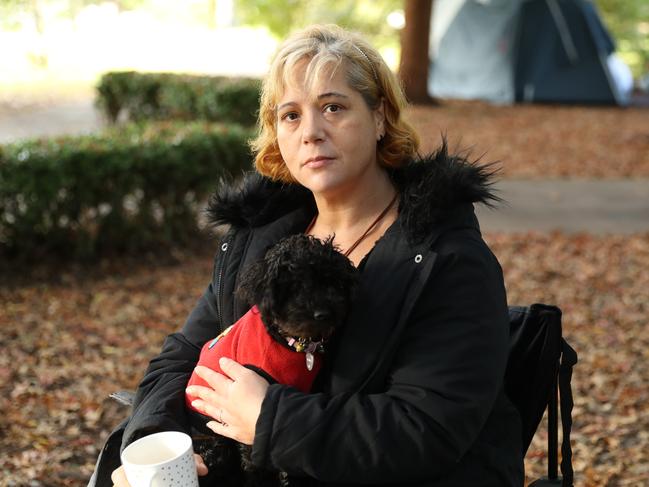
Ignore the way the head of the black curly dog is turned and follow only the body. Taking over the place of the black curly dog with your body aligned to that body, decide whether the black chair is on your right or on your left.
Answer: on your left

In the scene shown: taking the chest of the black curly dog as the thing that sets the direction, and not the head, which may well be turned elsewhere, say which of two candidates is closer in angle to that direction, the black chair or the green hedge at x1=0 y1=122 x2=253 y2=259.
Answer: the black chair

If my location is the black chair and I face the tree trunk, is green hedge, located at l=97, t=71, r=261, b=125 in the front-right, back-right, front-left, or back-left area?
front-left

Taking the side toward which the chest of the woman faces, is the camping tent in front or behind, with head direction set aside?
behind

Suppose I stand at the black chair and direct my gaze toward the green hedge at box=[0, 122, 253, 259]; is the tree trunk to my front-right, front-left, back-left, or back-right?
front-right

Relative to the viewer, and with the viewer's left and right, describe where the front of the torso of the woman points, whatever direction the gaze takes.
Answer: facing the viewer and to the left of the viewer

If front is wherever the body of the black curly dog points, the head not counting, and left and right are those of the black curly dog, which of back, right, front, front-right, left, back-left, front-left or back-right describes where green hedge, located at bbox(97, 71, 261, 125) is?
back-left

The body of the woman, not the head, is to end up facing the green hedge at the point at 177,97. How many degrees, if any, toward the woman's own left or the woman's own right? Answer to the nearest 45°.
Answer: approximately 135° to the woman's own right

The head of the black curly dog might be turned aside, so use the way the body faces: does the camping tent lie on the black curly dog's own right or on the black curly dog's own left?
on the black curly dog's own left

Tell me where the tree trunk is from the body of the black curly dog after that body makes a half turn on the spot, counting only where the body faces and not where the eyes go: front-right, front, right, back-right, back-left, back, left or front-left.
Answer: front-right

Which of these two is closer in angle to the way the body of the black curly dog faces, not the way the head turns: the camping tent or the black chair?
the black chair

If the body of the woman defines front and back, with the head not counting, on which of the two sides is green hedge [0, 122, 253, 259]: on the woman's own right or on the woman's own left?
on the woman's own right
